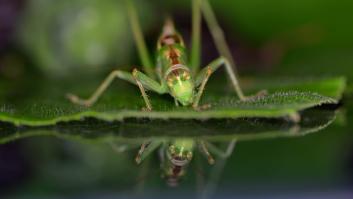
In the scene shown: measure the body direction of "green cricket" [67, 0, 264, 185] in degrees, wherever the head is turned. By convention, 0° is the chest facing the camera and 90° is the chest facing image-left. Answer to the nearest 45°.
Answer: approximately 0°
